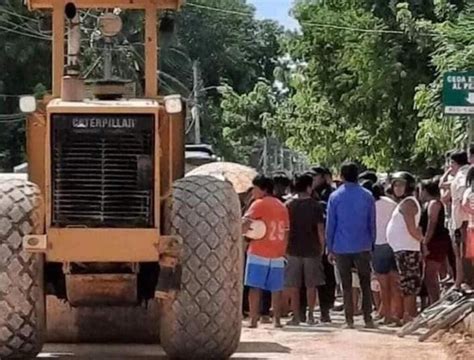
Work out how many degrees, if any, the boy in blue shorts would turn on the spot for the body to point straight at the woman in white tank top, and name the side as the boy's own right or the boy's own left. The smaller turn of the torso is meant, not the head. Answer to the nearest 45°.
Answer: approximately 135° to the boy's own right

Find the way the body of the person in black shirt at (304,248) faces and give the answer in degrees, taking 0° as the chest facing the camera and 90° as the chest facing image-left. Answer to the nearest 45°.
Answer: approximately 180°

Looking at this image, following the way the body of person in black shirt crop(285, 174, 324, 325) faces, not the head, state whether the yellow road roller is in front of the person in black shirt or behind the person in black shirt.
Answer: behind

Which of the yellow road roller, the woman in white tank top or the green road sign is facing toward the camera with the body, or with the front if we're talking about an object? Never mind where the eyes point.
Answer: the green road sign

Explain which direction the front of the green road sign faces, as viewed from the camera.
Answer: facing the viewer

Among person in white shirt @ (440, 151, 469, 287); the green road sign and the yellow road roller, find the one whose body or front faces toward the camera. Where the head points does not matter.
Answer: the green road sign

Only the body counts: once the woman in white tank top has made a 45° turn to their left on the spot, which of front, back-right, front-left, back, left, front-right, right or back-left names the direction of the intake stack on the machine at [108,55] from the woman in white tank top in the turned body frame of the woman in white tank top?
front

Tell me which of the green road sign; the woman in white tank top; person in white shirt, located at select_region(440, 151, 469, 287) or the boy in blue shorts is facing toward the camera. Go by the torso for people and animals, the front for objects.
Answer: the green road sign

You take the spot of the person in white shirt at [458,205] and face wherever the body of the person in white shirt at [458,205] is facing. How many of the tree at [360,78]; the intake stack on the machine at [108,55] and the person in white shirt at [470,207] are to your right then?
1

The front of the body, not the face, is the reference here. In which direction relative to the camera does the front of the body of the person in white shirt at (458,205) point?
to the viewer's left

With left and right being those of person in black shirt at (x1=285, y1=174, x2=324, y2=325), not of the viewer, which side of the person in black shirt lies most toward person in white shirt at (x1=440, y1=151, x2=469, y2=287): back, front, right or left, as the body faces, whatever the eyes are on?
right

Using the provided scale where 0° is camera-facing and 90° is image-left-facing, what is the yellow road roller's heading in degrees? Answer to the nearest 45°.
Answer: approximately 180°
